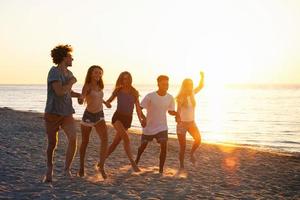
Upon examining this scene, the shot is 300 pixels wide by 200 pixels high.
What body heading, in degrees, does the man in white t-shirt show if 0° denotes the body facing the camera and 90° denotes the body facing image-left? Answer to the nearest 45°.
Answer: approximately 315°

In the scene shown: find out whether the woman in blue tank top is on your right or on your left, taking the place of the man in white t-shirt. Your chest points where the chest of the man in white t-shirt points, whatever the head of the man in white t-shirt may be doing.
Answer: on your right

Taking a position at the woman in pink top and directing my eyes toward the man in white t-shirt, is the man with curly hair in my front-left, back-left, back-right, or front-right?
back-right

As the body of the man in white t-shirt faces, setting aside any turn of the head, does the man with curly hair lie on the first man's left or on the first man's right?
on the first man's right

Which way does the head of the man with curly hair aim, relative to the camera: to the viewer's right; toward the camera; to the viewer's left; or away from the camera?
to the viewer's right

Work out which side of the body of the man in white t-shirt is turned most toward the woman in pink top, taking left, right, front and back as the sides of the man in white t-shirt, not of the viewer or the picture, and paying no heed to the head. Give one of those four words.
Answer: right
